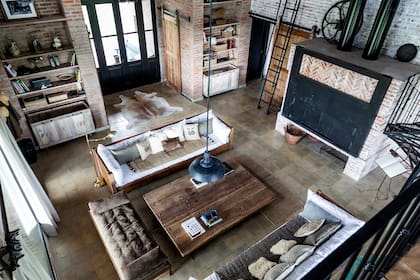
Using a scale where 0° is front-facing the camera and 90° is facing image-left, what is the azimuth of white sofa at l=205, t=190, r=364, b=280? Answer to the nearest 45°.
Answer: approximately 135°

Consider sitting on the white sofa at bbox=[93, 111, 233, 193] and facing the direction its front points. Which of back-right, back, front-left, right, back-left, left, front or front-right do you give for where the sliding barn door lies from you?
back-left

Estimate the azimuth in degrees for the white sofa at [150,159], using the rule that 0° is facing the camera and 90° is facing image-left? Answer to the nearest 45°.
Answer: approximately 315°

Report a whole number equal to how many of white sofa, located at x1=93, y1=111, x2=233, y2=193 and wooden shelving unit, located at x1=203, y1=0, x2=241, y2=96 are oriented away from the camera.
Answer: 0

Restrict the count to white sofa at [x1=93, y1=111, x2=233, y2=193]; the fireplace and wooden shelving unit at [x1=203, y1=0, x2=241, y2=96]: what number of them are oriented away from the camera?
0

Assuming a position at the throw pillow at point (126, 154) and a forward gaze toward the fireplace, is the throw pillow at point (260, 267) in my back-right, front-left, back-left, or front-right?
front-right

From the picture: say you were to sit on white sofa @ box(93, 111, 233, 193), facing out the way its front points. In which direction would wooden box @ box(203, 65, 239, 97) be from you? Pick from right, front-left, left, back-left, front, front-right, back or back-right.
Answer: left

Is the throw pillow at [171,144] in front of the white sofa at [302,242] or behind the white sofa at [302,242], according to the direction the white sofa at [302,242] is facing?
in front

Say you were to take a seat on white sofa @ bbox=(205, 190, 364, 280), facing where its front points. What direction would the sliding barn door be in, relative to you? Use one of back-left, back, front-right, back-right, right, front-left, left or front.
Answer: front

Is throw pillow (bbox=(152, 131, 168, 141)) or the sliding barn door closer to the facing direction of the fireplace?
the throw pillow

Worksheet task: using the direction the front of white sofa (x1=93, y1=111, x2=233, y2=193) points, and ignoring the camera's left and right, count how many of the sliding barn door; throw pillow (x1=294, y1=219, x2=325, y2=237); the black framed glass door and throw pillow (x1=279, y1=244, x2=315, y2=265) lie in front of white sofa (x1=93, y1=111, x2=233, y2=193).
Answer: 2

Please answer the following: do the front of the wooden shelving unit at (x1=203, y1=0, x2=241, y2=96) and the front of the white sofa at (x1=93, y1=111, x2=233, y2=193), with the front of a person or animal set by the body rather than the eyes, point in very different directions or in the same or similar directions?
same or similar directions

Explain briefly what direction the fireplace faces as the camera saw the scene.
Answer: facing the viewer and to the left of the viewer

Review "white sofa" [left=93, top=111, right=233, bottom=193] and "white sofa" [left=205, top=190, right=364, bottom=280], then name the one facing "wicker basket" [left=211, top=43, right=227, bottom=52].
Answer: "white sofa" [left=205, top=190, right=364, bottom=280]

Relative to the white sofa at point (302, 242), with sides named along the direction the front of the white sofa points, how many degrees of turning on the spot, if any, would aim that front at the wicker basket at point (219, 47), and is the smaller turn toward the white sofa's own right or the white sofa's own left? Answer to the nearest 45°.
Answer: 0° — it already faces it

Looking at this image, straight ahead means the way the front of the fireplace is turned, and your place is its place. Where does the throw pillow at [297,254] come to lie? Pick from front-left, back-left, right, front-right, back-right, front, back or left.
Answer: front-left

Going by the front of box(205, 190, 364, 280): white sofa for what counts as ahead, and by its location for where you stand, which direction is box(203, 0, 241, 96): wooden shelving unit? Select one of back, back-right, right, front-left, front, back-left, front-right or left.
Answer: front

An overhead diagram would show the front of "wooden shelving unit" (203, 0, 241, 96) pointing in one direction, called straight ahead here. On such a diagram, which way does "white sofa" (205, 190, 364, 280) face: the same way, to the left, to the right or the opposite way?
the opposite way

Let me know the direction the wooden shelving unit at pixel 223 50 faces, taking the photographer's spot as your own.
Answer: facing the viewer and to the right of the viewer
